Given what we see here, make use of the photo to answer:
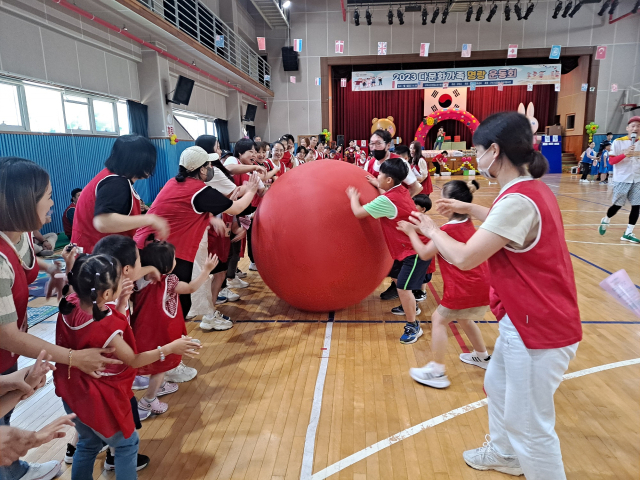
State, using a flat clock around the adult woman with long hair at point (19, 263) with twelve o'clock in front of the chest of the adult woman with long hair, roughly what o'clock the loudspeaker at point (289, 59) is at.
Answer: The loudspeaker is roughly at 10 o'clock from the adult woman with long hair.

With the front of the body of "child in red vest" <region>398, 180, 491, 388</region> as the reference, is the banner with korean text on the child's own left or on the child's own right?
on the child's own right

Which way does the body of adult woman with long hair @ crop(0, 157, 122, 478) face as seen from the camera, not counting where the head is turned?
to the viewer's right

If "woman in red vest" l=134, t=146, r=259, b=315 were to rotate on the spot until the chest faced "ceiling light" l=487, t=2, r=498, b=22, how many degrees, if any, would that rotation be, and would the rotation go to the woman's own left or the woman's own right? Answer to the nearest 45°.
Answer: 0° — they already face it

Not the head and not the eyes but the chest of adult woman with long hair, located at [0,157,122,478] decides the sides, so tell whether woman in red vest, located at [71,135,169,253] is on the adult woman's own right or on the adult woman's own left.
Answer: on the adult woman's own left

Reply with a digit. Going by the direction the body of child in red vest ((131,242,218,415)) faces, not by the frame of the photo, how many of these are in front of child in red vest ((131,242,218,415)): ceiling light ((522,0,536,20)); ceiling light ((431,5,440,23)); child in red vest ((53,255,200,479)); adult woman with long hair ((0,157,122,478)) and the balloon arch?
3

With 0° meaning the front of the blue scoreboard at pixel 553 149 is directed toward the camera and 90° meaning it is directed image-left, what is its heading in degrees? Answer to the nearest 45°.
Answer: approximately 0°

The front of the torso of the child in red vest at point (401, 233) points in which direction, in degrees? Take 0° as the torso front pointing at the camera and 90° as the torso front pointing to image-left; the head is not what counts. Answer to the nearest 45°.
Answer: approximately 90°

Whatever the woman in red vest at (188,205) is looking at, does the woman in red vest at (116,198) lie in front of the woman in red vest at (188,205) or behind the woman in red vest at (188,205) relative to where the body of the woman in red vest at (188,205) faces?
behind

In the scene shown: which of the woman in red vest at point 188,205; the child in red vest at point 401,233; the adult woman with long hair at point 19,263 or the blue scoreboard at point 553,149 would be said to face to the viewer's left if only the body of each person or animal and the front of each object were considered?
the child in red vest
